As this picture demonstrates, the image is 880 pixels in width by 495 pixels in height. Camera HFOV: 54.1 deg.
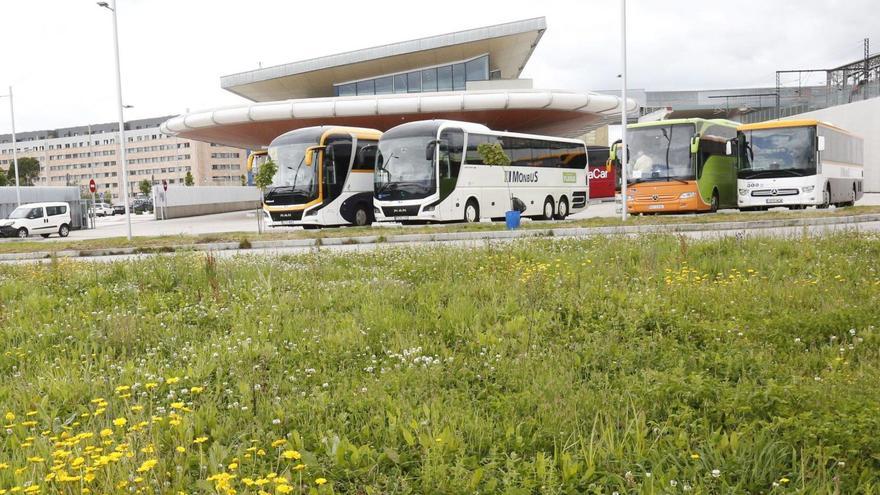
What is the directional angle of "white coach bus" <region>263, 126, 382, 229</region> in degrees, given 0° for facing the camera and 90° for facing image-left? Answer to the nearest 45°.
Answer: approximately 45°

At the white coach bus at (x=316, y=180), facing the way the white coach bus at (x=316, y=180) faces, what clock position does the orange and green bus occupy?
The orange and green bus is roughly at 8 o'clock from the white coach bus.

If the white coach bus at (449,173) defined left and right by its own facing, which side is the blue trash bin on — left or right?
on its left

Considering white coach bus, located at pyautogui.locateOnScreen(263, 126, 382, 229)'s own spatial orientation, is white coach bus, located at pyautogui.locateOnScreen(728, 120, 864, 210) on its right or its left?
on its left

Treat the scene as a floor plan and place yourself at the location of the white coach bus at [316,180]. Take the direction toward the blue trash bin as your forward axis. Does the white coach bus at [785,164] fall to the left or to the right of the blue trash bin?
left

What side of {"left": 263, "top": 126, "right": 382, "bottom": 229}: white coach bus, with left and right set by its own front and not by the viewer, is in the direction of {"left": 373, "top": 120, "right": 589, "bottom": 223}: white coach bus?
left

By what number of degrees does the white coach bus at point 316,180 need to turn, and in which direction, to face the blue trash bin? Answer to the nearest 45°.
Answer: approximately 90° to its left

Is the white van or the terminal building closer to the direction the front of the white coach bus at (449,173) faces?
the white van
